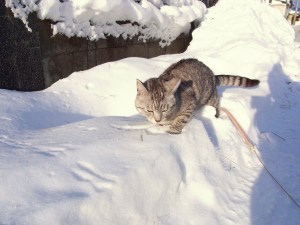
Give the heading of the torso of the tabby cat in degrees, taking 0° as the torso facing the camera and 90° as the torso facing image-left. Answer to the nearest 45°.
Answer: approximately 45°
